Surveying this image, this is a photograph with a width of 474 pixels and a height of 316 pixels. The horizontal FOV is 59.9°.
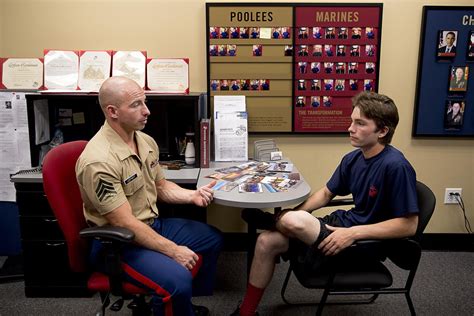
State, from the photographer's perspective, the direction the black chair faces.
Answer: facing to the left of the viewer

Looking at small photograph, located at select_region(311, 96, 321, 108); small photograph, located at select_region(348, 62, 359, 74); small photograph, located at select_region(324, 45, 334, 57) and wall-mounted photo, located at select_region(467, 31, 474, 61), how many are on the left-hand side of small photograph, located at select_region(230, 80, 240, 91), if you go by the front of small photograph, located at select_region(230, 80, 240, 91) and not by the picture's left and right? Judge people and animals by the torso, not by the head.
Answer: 4

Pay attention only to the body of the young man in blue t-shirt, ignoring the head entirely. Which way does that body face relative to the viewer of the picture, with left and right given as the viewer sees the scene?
facing the viewer and to the left of the viewer

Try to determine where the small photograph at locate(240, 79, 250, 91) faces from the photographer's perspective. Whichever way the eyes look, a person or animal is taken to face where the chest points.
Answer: facing the viewer

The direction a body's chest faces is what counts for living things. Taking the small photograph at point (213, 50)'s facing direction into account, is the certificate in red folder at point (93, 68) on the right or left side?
on its right

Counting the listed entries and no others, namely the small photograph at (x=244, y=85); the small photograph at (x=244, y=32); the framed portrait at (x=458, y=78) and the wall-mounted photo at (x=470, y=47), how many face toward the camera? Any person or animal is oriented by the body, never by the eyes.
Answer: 4

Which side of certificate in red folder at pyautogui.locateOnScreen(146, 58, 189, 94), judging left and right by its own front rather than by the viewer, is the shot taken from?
front

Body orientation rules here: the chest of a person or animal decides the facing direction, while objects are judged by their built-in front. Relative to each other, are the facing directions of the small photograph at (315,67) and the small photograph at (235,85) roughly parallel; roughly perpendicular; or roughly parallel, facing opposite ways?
roughly parallel

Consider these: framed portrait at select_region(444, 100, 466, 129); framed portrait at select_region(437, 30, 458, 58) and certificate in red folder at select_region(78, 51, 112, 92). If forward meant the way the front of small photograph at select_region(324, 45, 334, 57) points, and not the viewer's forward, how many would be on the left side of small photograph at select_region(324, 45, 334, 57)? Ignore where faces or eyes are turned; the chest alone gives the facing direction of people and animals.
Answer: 2

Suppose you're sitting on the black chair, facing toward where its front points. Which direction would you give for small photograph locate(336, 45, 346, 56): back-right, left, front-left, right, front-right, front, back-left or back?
right

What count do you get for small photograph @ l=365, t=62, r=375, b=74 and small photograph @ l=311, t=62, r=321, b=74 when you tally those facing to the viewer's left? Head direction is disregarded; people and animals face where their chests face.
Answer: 0

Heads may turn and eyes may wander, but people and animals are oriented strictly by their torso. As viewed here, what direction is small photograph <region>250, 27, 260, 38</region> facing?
toward the camera

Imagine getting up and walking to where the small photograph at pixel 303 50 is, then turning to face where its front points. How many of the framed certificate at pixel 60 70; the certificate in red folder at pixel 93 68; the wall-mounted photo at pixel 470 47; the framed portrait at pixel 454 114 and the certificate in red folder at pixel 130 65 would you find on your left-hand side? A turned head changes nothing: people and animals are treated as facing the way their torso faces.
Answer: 2

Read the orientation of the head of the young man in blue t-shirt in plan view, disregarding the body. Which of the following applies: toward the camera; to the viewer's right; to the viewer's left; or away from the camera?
to the viewer's left

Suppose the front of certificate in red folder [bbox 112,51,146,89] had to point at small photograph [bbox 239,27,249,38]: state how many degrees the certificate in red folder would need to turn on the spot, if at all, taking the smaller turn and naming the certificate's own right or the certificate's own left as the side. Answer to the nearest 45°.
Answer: approximately 90° to the certificate's own left

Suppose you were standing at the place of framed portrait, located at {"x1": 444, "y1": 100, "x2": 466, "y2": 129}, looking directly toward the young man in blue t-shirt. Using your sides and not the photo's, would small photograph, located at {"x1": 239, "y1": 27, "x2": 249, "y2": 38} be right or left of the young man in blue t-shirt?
right
